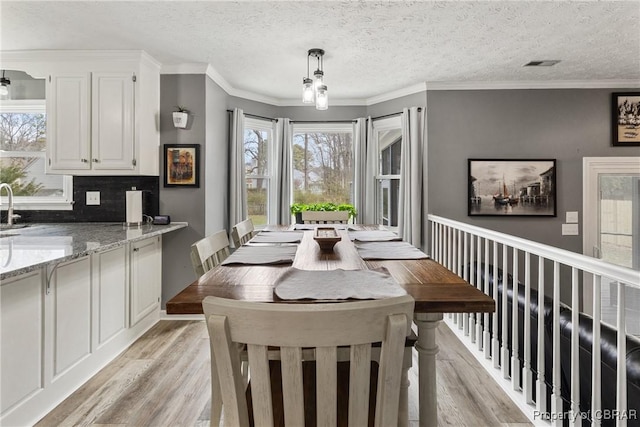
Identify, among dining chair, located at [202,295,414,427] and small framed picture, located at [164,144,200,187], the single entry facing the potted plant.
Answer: the dining chair

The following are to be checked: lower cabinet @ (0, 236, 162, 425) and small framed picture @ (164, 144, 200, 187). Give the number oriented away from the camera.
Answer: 0

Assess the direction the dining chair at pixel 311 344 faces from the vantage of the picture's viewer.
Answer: facing away from the viewer

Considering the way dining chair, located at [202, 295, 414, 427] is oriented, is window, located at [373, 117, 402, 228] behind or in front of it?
in front

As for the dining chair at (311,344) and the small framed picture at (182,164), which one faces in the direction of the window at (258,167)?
the dining chair

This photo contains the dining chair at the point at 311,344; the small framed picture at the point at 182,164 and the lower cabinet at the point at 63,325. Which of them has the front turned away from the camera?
the dining chair

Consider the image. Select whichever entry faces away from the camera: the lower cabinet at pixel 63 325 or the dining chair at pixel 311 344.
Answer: the dining chair

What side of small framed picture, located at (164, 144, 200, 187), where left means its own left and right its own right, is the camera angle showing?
front

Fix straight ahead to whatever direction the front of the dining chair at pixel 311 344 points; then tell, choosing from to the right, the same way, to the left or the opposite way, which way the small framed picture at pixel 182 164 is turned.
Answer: the opposite way

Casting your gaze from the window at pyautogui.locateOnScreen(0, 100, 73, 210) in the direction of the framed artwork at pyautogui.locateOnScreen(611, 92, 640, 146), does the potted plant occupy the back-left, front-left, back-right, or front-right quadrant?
front-left

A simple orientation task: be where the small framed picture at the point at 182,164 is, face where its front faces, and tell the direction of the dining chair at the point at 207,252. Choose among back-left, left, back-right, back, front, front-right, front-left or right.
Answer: front

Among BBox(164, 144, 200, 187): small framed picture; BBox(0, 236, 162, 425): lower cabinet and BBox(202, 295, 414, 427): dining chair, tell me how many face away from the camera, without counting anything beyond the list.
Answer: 1

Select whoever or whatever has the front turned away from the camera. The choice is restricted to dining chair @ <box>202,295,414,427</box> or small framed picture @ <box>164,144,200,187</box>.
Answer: the dining chair
